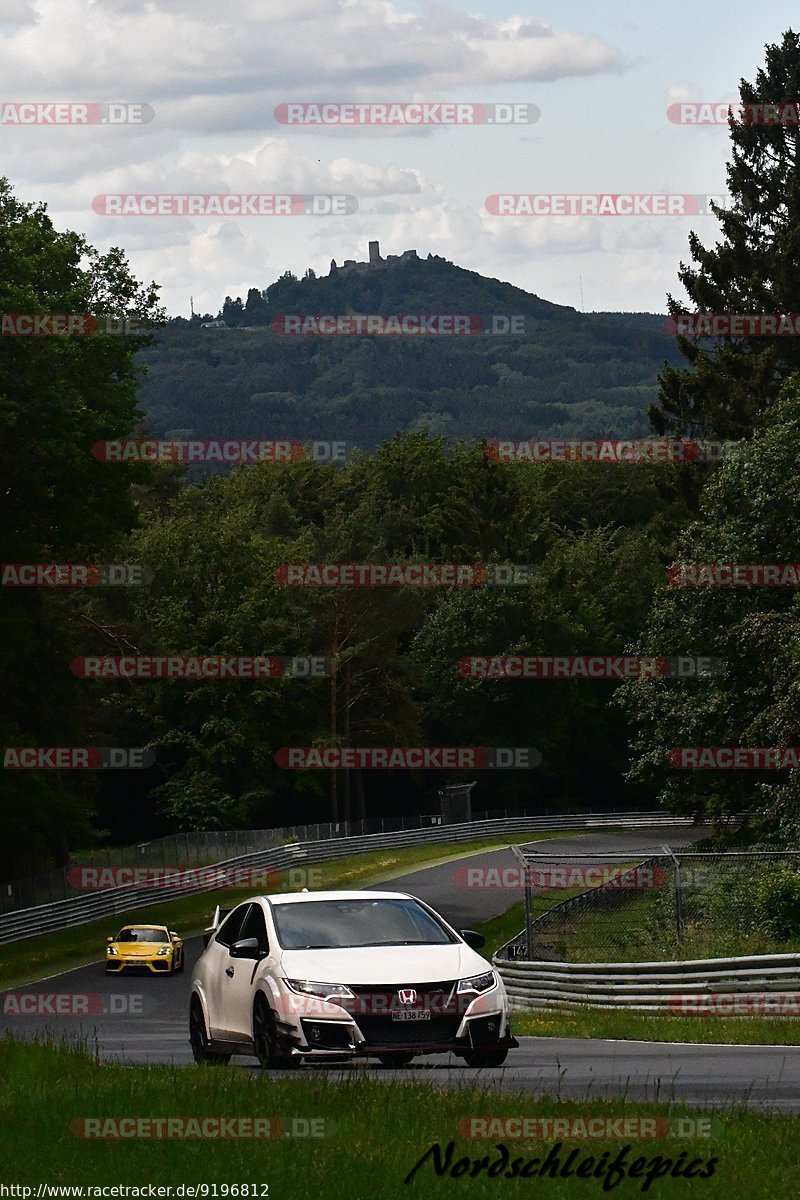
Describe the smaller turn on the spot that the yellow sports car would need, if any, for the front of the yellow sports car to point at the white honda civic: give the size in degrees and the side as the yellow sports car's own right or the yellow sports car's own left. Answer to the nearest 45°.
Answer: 0° — it already faces it

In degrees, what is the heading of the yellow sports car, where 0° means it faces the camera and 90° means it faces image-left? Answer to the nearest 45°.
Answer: approximately 0°
